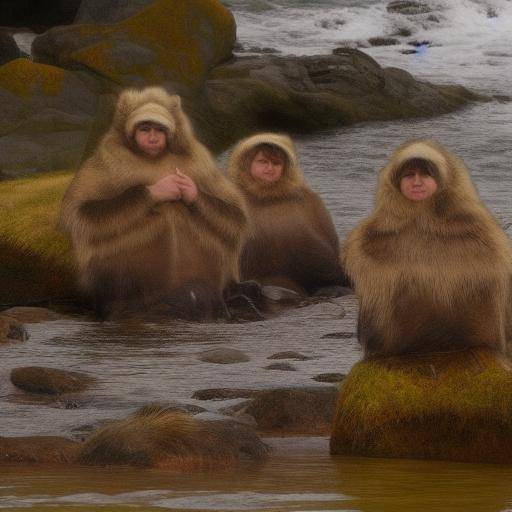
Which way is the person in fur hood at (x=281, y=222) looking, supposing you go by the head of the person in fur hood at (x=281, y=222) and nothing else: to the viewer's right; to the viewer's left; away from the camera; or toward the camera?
toward the camera

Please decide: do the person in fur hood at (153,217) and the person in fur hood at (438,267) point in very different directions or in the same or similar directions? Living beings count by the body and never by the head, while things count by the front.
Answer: same or similar directions

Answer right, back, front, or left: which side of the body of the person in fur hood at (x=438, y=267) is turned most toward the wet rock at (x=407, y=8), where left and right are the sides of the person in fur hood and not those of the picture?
back

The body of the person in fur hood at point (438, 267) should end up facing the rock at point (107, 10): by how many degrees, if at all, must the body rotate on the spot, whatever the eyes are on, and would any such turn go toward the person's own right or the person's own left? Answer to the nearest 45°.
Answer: approximately 180°

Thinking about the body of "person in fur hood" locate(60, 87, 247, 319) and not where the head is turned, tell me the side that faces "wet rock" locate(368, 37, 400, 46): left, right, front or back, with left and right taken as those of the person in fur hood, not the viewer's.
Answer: back

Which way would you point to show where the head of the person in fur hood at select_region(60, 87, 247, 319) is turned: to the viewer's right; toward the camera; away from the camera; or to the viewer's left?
toward the camera

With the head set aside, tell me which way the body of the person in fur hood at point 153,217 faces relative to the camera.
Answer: toward the camera

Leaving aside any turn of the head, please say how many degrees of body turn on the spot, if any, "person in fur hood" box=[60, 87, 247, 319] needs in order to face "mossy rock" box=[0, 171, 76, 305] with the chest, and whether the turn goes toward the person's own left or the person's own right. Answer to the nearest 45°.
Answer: approximately 135° to the person's own right

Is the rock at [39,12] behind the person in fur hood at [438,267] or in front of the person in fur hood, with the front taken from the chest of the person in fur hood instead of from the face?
behind

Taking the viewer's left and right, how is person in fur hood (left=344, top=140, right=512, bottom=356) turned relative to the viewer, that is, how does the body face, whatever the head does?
facing the viewer

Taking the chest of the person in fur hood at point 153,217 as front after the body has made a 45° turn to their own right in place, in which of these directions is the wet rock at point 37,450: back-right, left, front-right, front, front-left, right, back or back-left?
front-left

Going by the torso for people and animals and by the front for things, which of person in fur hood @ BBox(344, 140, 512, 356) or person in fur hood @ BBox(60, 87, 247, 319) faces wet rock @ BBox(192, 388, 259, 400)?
person in fur hood @ BBox(60, 87, 247, 319)

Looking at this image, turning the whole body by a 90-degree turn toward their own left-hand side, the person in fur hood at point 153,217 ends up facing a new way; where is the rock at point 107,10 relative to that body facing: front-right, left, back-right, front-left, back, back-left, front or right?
left

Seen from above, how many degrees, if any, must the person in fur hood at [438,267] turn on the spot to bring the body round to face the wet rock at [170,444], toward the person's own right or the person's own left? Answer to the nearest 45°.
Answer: approximately 45° to the person's own right
